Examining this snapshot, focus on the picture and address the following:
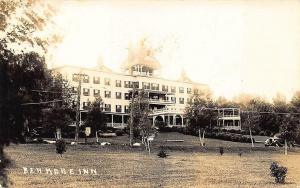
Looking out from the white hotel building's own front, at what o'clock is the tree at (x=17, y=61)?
The tree is roughly at 2 o'clock from the white hotel building.

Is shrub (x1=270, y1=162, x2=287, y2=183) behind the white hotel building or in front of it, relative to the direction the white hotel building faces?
in front

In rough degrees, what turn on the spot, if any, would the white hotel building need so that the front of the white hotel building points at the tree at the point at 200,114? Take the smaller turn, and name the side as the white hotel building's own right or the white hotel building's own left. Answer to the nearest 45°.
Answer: approximately 90° to the white hotel building's own left

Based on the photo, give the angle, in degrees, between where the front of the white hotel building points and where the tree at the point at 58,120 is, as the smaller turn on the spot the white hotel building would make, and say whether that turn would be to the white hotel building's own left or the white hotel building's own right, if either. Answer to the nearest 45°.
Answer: approximately 45° to the white hotel building's own right

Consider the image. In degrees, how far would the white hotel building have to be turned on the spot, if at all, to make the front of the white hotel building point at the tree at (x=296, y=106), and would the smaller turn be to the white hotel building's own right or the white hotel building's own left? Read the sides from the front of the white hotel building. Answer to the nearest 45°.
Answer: approximately 45° to the white hotel building's own left

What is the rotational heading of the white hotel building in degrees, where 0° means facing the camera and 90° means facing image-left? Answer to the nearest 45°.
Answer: approximately 315°

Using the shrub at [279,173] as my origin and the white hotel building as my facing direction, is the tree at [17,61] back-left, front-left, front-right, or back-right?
front-left

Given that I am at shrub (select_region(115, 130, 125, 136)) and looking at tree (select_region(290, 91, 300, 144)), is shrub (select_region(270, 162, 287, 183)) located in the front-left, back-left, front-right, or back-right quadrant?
front-right

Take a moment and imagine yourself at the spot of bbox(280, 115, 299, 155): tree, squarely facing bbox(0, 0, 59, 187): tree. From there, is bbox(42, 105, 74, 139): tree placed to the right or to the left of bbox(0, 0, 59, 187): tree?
right
